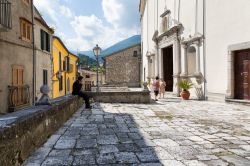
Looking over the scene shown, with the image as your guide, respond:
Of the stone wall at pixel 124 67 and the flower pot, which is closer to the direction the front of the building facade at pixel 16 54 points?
the flower pot

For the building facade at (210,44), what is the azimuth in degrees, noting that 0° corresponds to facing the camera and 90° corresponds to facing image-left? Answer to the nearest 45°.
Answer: approximately 45°

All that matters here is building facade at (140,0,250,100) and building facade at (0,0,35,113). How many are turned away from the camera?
0

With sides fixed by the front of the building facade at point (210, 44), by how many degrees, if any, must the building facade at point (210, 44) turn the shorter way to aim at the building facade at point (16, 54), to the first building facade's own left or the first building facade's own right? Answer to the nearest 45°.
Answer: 0° — it already faces it

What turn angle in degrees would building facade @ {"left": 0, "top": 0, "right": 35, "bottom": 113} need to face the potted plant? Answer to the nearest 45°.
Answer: approximately 45° to its left

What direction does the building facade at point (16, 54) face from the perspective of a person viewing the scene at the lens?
facing the viewer and to the right of the viewer

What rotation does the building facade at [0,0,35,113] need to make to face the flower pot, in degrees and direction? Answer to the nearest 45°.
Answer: approximately 45° to its left
